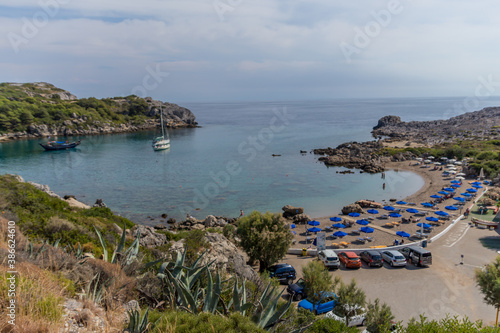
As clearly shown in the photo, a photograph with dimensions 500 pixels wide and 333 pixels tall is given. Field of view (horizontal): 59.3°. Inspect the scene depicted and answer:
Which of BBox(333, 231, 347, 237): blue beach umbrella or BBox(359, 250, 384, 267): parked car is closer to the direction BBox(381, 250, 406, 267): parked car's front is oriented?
the blue beach umbrella

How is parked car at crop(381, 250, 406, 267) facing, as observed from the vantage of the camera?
facing away from the viewer and to the left of the viewer

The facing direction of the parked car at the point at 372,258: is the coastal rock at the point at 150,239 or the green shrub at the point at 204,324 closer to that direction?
the coastal rock

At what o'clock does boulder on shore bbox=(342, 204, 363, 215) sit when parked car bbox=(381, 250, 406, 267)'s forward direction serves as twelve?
The boulder on shore is roughly at 1 o'clock from the parked car.

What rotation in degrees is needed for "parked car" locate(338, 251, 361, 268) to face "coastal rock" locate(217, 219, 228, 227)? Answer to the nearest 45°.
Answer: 0° — it already faces it

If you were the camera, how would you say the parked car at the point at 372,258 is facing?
facing away from the viewer and to the left of the viewer

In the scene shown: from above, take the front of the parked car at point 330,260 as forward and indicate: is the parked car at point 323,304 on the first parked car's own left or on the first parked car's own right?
on the first parked car's own left

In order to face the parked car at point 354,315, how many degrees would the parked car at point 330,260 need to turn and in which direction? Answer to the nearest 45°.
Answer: approximately 135° to its left

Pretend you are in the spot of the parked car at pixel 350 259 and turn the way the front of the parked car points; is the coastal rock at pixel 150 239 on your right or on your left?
on your left

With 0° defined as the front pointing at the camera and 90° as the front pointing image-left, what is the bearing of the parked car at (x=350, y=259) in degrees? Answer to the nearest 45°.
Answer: approximately 135°

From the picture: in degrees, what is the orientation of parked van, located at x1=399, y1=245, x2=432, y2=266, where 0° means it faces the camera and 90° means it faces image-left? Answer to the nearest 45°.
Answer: approximately 135°
